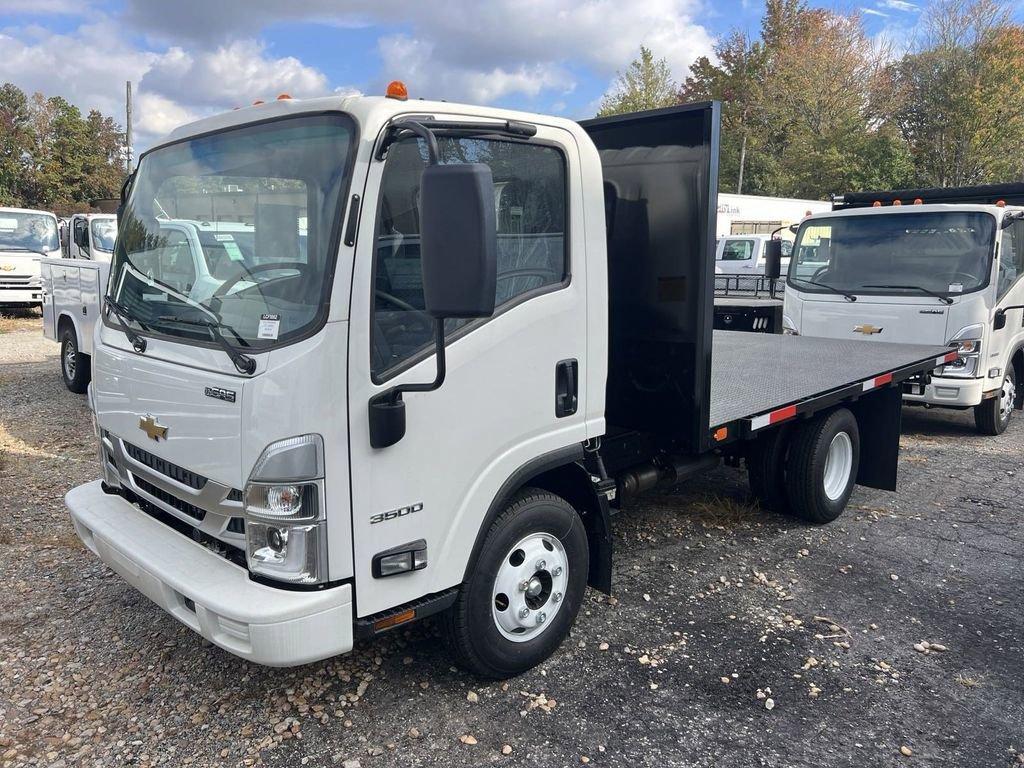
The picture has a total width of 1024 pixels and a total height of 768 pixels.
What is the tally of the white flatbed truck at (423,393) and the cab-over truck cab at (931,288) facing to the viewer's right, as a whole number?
0

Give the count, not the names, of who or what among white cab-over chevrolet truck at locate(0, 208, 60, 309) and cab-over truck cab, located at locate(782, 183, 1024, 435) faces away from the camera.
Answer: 0

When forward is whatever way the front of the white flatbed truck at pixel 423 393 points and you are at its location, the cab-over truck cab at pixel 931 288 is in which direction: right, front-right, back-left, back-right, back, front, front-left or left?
back

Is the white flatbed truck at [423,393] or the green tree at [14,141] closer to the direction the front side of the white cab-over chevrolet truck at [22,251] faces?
the white flatbed truck

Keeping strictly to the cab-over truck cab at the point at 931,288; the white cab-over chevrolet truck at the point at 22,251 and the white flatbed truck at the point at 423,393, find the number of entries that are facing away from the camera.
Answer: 0

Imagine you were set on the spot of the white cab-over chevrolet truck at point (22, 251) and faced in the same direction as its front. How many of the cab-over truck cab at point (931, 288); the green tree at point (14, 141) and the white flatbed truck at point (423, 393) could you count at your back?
1

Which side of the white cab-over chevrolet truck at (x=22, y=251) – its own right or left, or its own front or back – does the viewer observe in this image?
front

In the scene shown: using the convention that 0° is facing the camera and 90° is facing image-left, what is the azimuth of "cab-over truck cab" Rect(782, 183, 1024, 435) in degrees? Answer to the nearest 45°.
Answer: approximately 45°

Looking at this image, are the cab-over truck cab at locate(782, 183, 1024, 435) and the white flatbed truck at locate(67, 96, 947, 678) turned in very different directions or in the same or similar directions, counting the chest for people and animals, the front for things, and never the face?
same or similar directions

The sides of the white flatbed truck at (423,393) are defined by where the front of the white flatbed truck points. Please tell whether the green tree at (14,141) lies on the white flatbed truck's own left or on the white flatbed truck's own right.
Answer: on the white flatbed truck's own right

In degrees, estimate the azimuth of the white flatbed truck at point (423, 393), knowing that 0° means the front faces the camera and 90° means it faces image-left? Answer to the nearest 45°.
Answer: approximately 45°

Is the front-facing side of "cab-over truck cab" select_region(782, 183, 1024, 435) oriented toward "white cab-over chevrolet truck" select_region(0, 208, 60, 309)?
no

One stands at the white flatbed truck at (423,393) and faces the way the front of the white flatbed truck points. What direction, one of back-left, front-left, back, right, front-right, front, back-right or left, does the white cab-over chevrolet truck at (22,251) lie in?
right

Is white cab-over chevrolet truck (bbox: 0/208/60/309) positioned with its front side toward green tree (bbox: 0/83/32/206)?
no
